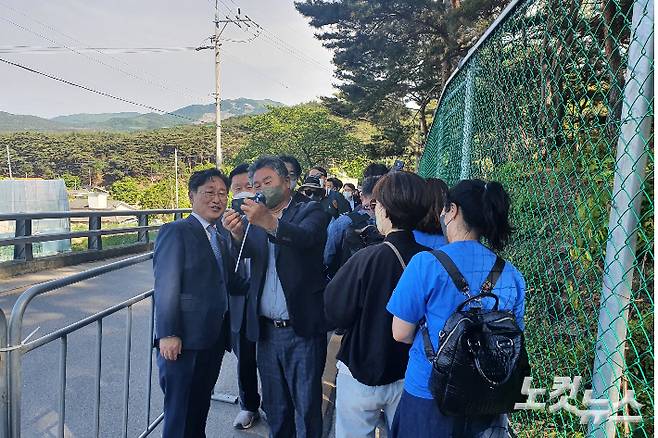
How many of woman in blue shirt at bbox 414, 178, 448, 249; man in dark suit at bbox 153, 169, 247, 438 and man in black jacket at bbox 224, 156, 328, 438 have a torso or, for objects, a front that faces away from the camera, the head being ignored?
1

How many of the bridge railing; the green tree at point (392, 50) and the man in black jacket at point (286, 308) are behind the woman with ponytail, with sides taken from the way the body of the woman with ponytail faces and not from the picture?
0

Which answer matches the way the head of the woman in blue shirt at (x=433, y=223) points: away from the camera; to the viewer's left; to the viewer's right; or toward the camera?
away from the camera

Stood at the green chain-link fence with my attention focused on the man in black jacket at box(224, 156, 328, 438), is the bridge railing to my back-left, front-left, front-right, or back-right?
front-right

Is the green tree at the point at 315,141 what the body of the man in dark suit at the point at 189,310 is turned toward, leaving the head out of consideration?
no

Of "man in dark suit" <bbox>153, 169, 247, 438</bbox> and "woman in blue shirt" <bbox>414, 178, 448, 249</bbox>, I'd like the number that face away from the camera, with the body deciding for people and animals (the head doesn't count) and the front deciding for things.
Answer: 1

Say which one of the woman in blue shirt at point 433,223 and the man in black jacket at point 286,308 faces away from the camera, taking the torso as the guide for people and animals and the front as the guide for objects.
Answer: the woman in blue shirt

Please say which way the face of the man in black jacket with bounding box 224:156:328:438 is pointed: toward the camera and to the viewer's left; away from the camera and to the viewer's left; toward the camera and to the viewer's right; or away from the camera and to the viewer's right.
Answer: toward the camera and to the viewer's left

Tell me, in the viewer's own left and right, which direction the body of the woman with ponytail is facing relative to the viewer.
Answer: facing away from the viewer and to the left of the viewer

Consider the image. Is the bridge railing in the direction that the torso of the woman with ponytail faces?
yes

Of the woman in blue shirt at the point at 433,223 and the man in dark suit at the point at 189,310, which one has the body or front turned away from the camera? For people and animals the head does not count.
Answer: the woman in blue shirt

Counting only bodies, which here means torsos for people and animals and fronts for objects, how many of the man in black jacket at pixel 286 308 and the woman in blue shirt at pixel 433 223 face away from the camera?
1

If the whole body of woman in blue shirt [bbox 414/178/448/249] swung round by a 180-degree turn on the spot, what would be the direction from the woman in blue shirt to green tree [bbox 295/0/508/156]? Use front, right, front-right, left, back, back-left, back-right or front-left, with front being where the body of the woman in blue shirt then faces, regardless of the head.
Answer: back

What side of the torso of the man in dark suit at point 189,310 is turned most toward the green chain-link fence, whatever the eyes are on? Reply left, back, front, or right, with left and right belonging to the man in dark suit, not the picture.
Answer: front

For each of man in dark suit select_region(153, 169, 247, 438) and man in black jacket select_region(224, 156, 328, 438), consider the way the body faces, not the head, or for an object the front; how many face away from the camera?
0

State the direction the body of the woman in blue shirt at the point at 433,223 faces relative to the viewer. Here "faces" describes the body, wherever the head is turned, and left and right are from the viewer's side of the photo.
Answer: facing away from the viewer

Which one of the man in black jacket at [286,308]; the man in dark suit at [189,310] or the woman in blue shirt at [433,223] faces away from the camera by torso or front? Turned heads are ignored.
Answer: the woman in blue shirt

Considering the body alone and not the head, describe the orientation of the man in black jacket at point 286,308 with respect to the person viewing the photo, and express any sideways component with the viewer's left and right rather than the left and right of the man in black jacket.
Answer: facing the viewer and to the left of the viewer

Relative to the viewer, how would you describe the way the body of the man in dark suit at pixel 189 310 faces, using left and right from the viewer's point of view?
facing the viewer and to the right of the viewer
